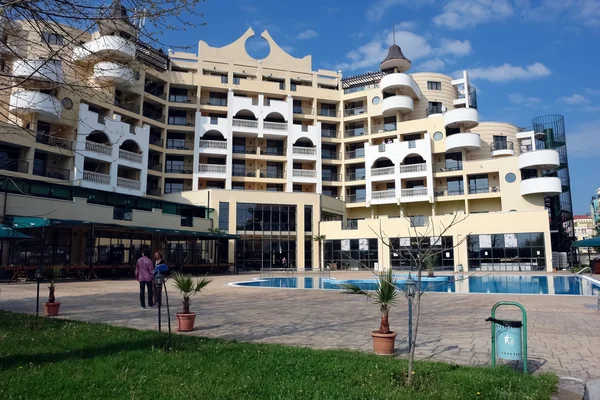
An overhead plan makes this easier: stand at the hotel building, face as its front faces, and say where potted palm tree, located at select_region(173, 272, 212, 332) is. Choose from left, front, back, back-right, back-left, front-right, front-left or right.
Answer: front

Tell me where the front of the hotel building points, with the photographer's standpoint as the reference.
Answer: facing the viewer

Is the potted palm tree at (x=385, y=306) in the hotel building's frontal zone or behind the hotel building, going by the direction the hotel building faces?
frontal zone

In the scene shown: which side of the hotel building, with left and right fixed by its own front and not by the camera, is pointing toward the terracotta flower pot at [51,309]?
front

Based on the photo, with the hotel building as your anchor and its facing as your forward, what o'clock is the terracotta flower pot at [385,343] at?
The terracotta flower pot is roughly at 12 o'clock from the hotel building.

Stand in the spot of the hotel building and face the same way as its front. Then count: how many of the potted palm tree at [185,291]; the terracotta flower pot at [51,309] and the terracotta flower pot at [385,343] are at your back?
0

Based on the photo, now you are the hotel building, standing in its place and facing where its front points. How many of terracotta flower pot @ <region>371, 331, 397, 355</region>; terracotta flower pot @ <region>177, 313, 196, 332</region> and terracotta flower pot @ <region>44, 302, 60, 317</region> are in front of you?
3

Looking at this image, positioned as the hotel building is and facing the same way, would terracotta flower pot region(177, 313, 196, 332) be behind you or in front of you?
in front
